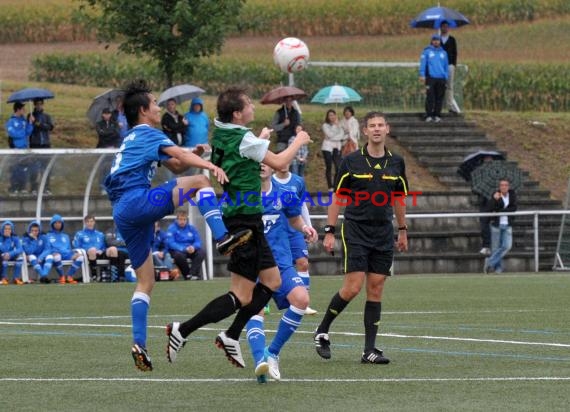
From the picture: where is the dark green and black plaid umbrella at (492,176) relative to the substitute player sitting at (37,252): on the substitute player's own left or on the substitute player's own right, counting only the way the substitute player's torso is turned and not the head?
on the substitute player's own left

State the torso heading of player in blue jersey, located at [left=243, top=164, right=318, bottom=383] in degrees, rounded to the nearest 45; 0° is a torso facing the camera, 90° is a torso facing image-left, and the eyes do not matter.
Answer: approximately 0°

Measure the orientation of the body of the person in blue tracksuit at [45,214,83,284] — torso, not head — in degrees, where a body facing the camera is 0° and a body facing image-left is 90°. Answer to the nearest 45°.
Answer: approximately 0°

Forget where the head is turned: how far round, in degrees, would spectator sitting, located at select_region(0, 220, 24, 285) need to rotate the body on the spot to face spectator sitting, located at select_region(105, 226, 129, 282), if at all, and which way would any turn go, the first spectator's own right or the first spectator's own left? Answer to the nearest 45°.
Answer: approximately 90° to the first spectator's own left

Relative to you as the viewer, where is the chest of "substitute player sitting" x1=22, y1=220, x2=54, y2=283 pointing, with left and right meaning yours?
facing the viewer and to the right of the viewer

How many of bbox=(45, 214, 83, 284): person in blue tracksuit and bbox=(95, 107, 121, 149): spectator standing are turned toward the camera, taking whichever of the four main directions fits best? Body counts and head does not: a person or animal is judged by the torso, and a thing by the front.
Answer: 2
